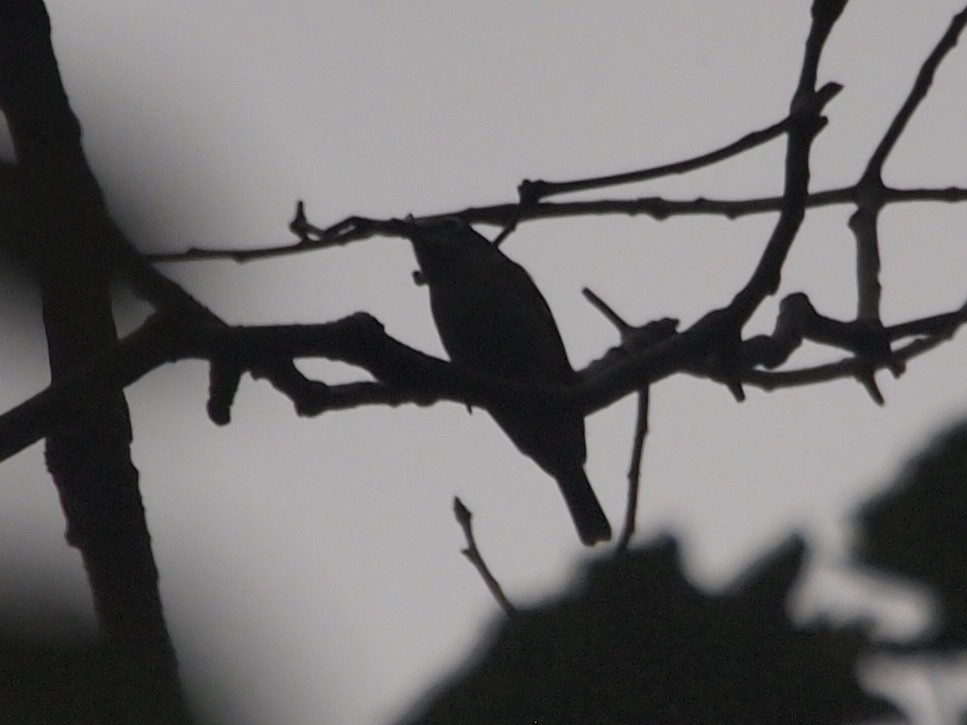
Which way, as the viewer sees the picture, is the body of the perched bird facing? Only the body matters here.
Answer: to the viewer's left

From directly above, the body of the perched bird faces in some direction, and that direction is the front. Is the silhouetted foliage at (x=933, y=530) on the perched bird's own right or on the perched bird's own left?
on the perched bird's own left
